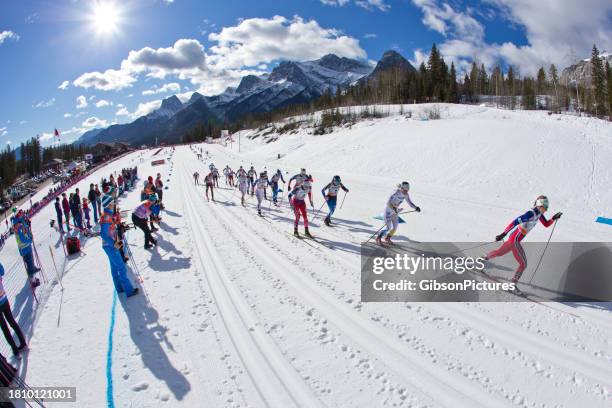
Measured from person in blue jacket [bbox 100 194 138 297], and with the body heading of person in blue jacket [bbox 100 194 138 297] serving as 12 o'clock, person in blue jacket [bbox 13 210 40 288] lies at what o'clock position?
person in blue jacket [bbox 13 210 40 288] is roughly at 8 o'clock from person in blue jacket [bbox 100 194 138 297].

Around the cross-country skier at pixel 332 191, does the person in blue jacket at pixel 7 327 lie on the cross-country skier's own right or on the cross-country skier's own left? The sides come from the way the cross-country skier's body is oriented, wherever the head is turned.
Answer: on the cross-country skier's own right

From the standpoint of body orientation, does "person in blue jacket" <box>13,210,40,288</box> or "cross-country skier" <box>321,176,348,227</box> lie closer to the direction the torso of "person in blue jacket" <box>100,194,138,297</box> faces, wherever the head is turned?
the cross-country skier

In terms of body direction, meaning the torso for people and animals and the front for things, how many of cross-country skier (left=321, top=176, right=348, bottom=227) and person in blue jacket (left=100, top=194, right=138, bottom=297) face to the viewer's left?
0

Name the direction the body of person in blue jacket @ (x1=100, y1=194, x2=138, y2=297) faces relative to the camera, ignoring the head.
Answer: to the viewer's right

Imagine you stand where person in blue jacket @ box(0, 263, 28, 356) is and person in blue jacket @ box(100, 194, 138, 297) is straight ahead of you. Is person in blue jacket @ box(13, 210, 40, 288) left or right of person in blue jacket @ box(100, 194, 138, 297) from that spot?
left

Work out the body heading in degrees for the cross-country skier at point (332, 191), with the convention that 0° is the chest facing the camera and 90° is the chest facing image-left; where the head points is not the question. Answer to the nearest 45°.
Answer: approximately 315°

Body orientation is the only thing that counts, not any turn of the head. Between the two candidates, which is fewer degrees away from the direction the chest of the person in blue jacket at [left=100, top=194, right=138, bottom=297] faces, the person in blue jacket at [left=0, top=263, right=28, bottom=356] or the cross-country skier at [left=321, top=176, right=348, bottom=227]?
the cross-country skier
